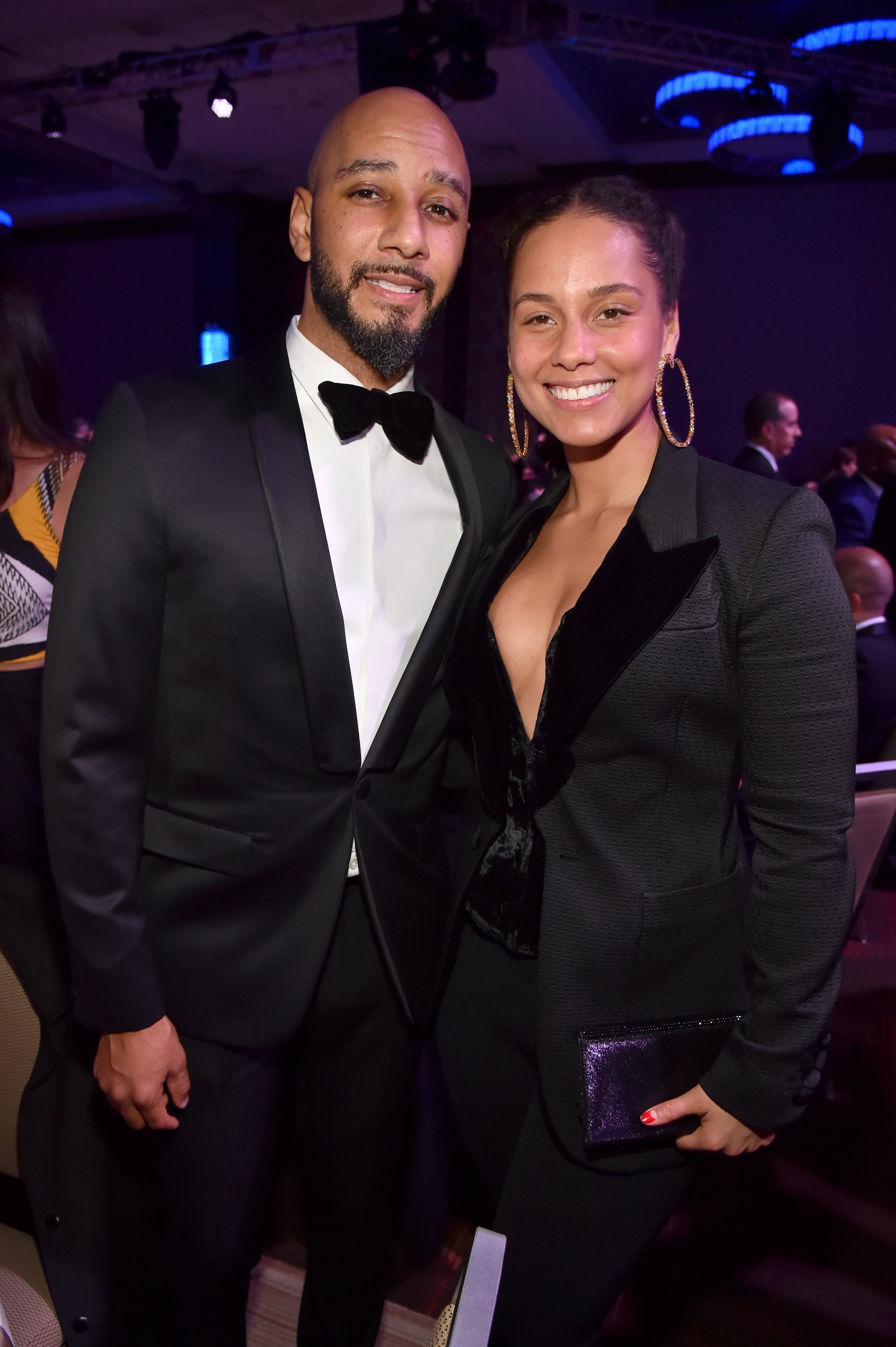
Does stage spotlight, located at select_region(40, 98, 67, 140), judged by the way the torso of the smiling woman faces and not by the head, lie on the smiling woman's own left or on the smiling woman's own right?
on the smiling woman's own right

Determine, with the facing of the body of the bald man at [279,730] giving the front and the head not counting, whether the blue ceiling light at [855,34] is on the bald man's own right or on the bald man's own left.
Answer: on the bald man's own left

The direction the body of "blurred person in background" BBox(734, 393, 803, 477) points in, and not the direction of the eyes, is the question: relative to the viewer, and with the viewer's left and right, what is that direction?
facing to the right of the viewer

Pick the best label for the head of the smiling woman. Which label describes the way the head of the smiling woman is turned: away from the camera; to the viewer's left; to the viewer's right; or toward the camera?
toward the camera

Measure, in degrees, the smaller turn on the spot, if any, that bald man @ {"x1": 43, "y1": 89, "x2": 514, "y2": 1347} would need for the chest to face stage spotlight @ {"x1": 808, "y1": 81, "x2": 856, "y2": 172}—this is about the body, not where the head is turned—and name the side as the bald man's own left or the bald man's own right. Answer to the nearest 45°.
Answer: approximately 90° to the bald man's own left
